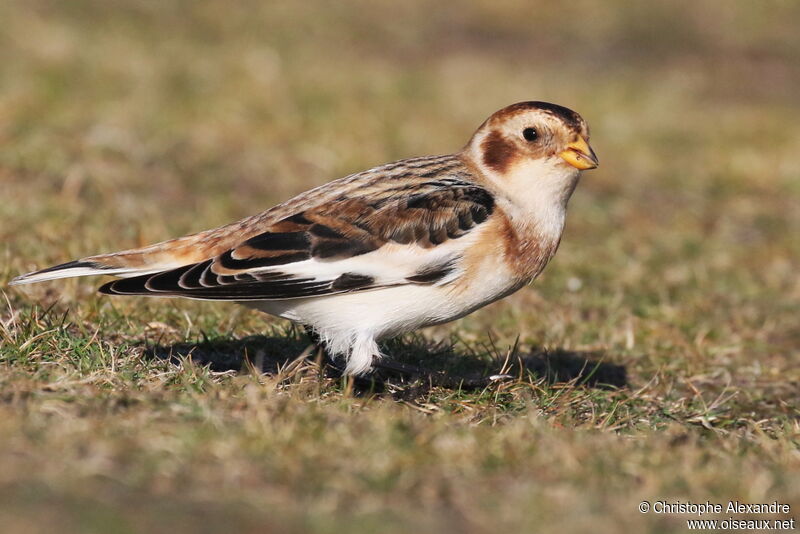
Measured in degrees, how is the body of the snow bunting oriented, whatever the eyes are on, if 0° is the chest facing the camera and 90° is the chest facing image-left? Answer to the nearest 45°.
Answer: approximately 270°
